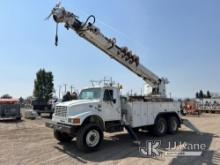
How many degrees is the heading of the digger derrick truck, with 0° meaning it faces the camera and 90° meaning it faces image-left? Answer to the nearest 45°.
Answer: approximately 45°
